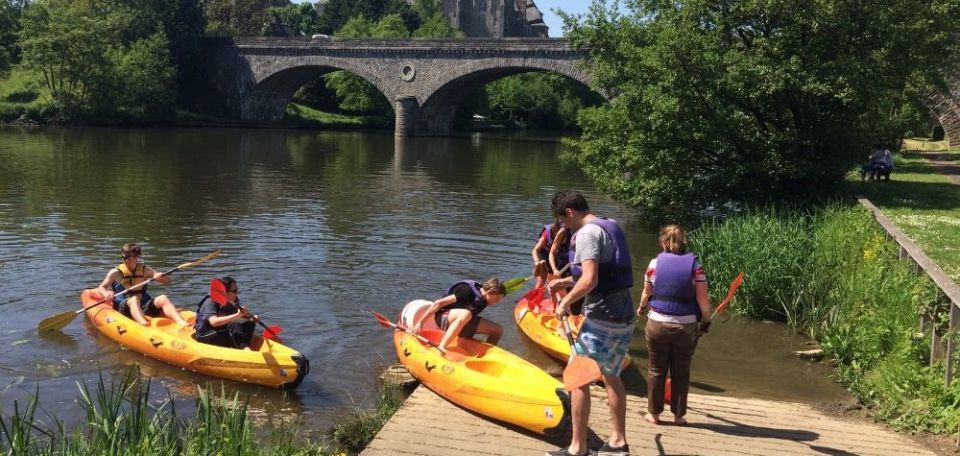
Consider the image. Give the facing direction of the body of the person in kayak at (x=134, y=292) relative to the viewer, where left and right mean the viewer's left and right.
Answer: facing the viewer and to the right of the viewer

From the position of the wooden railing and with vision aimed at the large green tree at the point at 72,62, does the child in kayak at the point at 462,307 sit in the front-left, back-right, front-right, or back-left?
front-left

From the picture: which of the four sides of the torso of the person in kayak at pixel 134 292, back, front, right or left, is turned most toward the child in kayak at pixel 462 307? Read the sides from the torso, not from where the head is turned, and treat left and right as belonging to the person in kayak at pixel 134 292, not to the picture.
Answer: front
